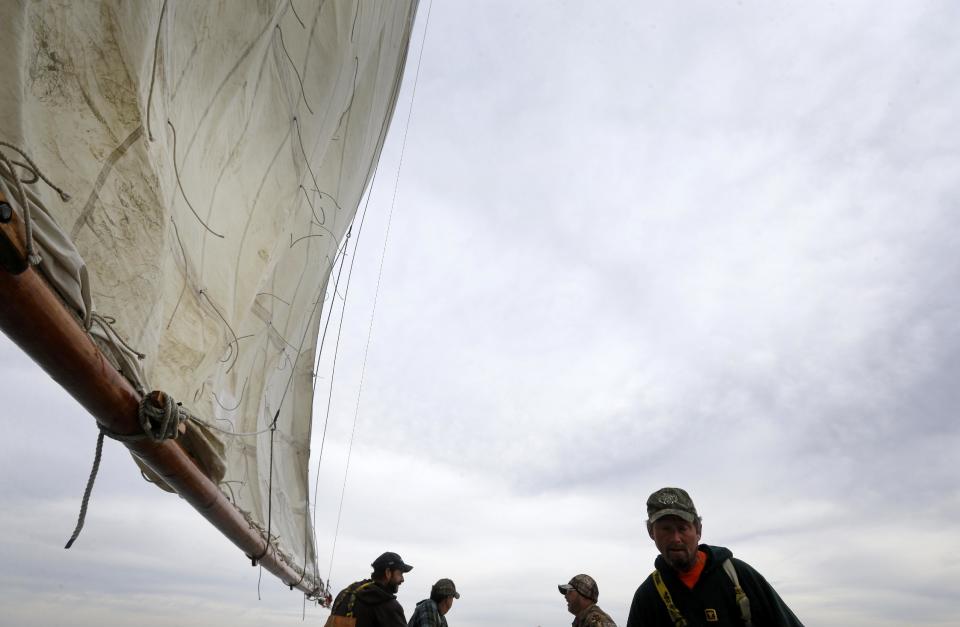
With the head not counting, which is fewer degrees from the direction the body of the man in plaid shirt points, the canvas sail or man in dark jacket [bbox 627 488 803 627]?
the man in dark jacket

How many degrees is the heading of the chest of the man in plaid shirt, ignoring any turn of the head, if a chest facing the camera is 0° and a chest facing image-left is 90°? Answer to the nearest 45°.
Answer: approximately 270°

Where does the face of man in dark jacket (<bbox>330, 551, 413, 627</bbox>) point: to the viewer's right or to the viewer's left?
to the viewer's right

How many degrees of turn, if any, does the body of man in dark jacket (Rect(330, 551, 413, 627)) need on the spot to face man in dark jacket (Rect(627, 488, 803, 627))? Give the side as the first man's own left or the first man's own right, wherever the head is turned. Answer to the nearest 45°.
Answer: approximately 45° to the first man's own right

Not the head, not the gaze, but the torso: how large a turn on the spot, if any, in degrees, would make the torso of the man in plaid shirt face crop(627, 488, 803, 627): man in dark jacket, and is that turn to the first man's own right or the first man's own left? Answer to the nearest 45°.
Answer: approximately 90° to the first man's own right

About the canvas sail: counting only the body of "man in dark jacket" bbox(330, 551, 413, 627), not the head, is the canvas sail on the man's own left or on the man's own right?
on the man's own right

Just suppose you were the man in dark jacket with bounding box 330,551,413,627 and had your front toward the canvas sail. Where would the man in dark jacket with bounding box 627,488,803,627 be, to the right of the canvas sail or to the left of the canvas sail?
left

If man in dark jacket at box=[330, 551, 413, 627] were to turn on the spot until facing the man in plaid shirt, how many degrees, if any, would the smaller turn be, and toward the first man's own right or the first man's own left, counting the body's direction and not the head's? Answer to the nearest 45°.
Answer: approximately 45° to the first man's own left

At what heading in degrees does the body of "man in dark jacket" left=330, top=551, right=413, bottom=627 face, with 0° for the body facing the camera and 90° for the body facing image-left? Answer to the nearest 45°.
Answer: approximately 270°
